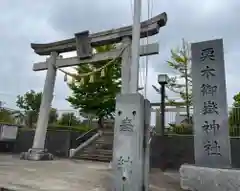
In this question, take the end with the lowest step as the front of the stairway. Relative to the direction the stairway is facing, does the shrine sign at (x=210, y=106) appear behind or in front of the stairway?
in front

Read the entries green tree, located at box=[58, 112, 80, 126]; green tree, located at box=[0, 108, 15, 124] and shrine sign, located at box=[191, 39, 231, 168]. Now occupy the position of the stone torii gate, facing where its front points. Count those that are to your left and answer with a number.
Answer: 1

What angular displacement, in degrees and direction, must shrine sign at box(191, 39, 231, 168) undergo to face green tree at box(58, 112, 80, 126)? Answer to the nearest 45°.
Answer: approximately 135° to its right

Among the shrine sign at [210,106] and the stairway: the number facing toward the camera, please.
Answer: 2

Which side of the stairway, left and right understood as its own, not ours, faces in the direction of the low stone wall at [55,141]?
right

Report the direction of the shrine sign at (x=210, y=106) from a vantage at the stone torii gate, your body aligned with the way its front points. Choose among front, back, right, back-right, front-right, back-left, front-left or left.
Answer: left

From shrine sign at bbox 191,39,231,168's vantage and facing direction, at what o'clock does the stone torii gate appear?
The stone torii gate is roughly at 4 o'clock from the shrine sign.

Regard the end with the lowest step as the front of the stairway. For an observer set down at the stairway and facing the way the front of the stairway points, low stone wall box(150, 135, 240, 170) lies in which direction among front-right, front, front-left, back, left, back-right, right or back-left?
front-left

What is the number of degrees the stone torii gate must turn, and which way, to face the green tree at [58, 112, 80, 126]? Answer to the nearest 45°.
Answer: approximately 135° to its right

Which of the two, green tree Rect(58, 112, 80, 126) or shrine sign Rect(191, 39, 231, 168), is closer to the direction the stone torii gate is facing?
the shrine sign

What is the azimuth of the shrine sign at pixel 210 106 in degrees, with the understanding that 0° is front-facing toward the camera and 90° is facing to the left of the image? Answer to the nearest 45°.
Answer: approximately 0°
